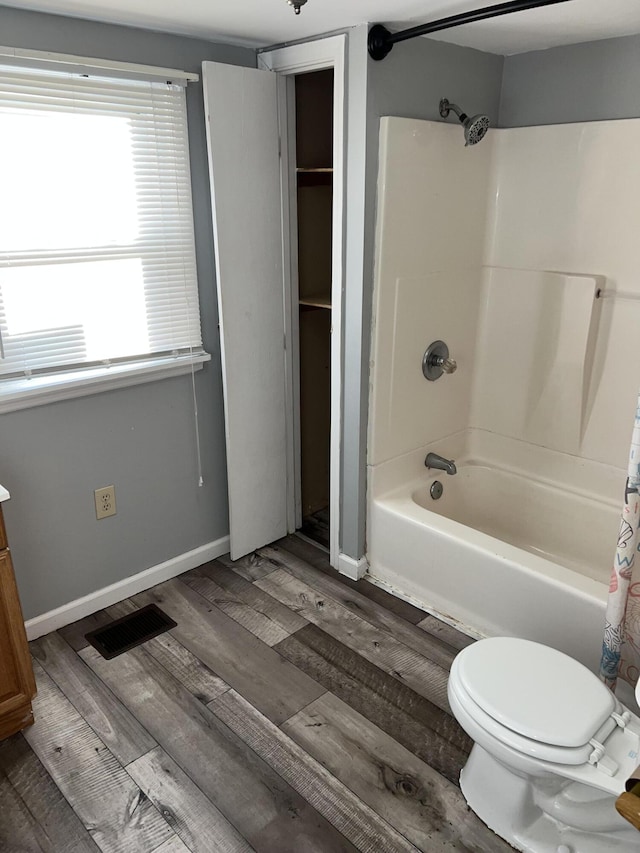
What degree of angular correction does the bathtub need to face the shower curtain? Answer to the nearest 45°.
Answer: approximately 90° to its left

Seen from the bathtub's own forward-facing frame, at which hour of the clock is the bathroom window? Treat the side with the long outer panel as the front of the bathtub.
The bathroom window is roughly at 1 o'clock from the bathtub.

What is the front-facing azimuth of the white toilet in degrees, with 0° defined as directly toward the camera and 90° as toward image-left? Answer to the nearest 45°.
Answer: approximately 135°

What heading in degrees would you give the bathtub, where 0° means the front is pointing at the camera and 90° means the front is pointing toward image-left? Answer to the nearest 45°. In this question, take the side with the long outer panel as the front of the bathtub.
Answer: approximately 45°

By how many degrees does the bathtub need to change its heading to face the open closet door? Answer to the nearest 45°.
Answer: approximately 45° to its right

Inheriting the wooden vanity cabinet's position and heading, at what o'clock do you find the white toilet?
The white toilet is roughly at 12 o'clock from the wooden vanity cabinet.
